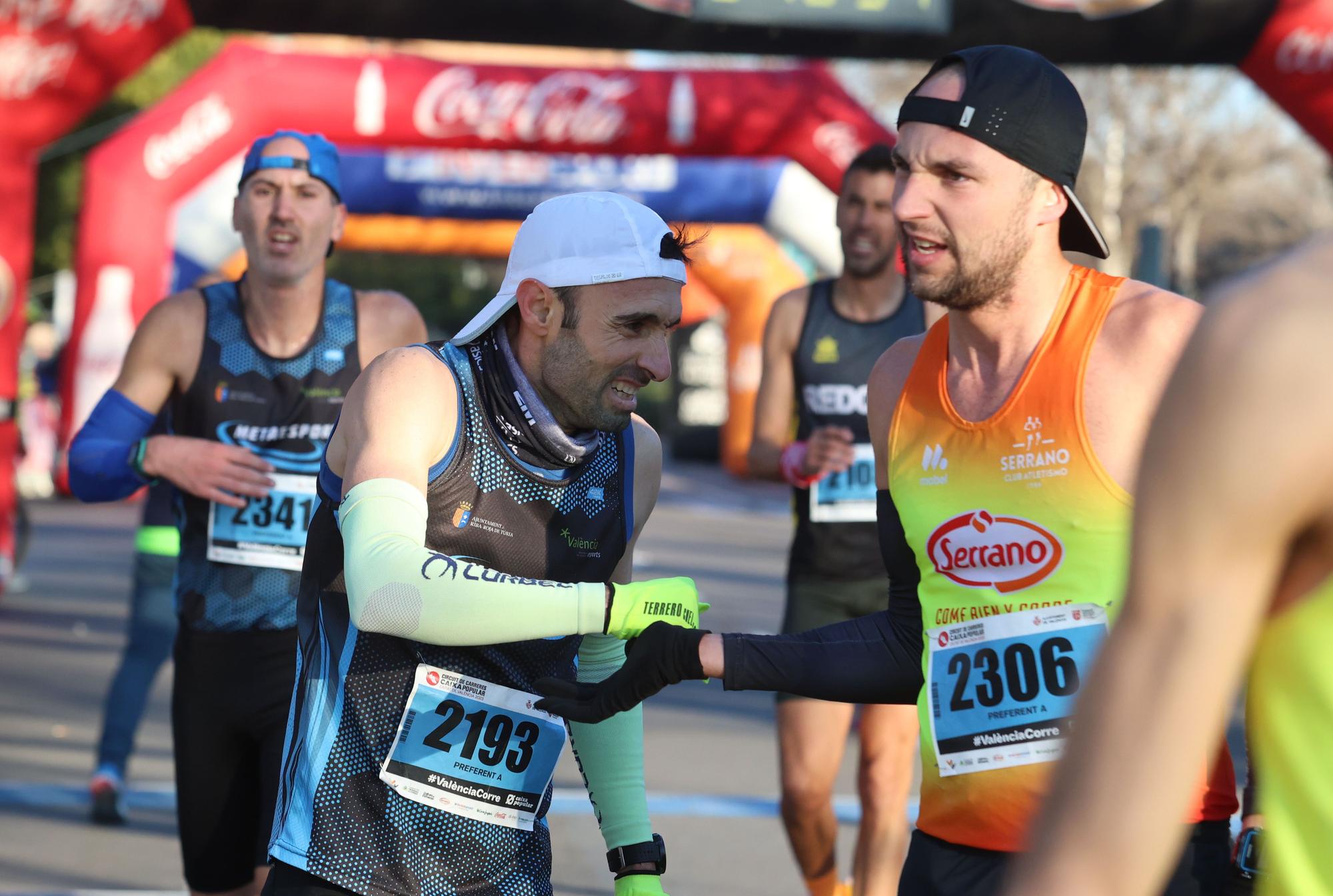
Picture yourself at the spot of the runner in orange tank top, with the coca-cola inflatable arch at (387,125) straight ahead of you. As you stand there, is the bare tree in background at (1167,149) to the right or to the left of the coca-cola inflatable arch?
right

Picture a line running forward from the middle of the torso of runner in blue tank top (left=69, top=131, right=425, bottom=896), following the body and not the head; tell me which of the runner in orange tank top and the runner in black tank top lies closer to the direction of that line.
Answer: the runner in orange tank top

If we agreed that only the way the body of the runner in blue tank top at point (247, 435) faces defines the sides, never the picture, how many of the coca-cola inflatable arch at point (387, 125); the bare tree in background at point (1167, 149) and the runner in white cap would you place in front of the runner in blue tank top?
1

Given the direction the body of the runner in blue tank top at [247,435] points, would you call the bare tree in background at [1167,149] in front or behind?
behind

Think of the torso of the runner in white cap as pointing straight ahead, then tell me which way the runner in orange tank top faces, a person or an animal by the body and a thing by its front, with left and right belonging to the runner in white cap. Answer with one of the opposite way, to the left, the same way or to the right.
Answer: to the right

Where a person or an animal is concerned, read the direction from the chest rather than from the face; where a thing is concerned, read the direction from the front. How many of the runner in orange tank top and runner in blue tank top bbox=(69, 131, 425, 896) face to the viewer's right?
0

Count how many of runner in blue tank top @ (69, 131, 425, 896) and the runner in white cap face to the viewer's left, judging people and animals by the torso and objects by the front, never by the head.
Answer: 0

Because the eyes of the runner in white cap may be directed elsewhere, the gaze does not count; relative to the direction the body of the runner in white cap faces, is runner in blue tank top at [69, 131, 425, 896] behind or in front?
behind

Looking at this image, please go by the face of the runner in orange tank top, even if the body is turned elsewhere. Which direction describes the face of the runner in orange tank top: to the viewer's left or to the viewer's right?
to the viewer's left

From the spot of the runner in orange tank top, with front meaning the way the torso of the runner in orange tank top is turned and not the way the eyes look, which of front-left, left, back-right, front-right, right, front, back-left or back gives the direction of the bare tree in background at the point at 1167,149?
back-right

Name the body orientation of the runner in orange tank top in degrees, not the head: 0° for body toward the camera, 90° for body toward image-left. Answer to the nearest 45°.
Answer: approximately 45°

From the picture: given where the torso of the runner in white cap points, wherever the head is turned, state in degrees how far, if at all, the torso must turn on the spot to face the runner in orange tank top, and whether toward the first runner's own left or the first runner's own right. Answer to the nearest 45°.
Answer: approximately 45° to the first runner's own left

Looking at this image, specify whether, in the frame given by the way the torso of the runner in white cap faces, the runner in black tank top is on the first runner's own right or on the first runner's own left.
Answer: on the first runner's own left

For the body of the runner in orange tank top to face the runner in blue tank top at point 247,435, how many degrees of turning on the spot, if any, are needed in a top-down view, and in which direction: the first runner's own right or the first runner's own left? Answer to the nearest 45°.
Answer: approximately 90° to the first runner's own right
